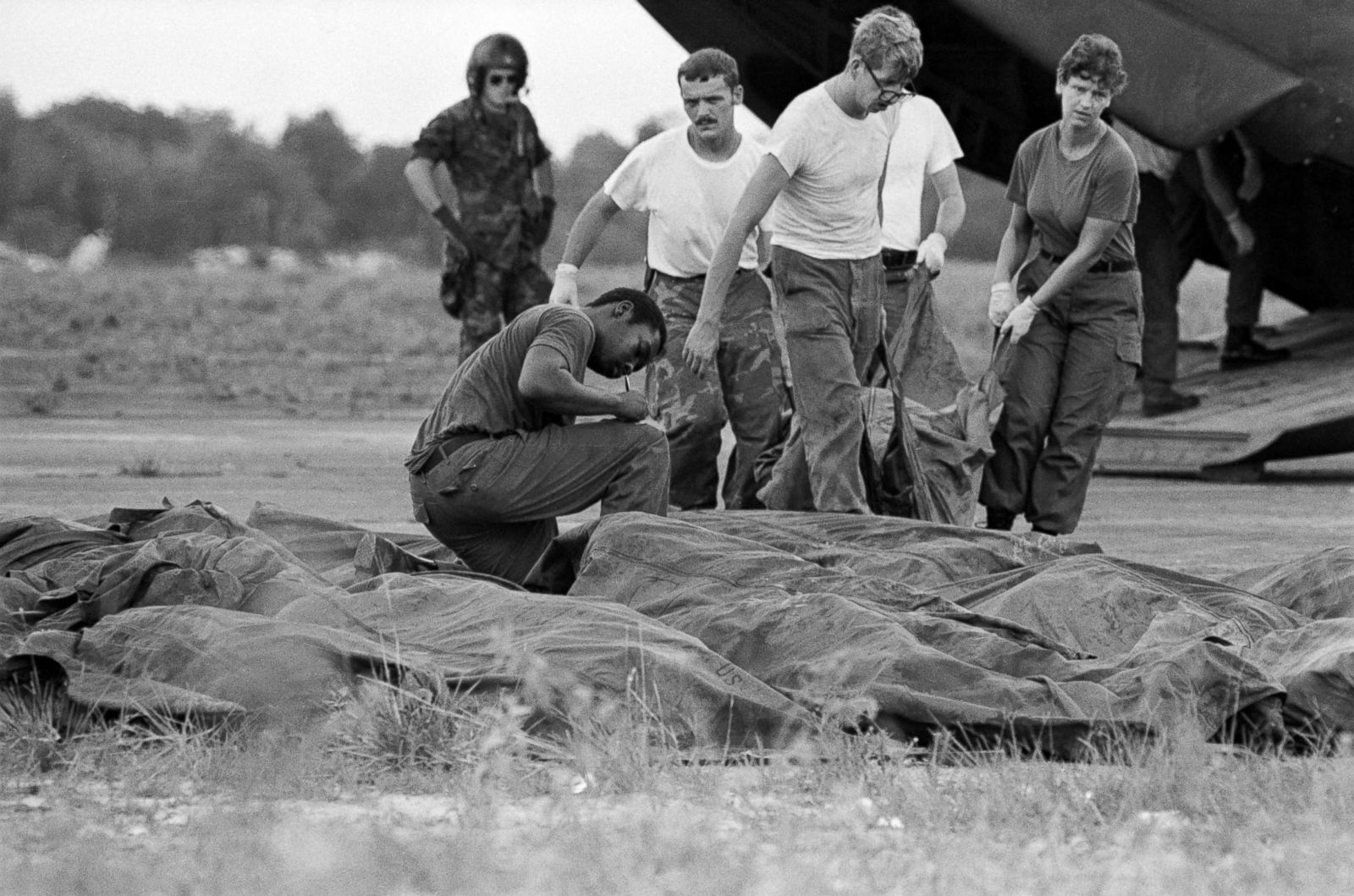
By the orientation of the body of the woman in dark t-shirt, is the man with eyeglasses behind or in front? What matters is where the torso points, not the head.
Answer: in front

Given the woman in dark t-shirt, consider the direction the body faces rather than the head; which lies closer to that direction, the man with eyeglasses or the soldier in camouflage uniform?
the man with eyeglasses

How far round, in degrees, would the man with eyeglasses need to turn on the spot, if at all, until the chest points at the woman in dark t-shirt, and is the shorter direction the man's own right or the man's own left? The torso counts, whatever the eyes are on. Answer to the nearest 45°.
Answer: approximately 90° to the man's own left

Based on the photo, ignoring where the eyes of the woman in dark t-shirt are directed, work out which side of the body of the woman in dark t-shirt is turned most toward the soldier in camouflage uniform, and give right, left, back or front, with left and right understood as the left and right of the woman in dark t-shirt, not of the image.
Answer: right

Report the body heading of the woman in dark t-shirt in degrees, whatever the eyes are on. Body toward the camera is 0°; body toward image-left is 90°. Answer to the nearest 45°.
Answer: approximately 45°

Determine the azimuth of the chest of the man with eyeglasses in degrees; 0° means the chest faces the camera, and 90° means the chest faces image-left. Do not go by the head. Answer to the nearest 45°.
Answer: approximately 315°

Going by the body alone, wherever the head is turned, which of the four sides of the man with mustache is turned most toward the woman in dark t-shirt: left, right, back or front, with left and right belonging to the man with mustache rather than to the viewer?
left

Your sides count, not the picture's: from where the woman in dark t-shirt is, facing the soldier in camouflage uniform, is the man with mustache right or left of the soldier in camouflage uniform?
left

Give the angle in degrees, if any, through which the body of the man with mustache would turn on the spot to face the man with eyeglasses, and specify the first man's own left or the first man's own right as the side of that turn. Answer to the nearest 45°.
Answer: approximately 45° to the first man's own left

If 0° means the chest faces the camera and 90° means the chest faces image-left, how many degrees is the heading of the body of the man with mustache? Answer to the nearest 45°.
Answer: approximately 0°

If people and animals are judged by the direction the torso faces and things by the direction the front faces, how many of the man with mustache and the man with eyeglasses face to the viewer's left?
0

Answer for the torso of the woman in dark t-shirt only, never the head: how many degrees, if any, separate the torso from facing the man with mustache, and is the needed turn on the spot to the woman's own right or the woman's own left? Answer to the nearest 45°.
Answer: approximately 45° to the woman's own right

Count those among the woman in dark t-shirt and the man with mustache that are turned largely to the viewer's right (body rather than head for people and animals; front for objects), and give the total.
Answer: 0
